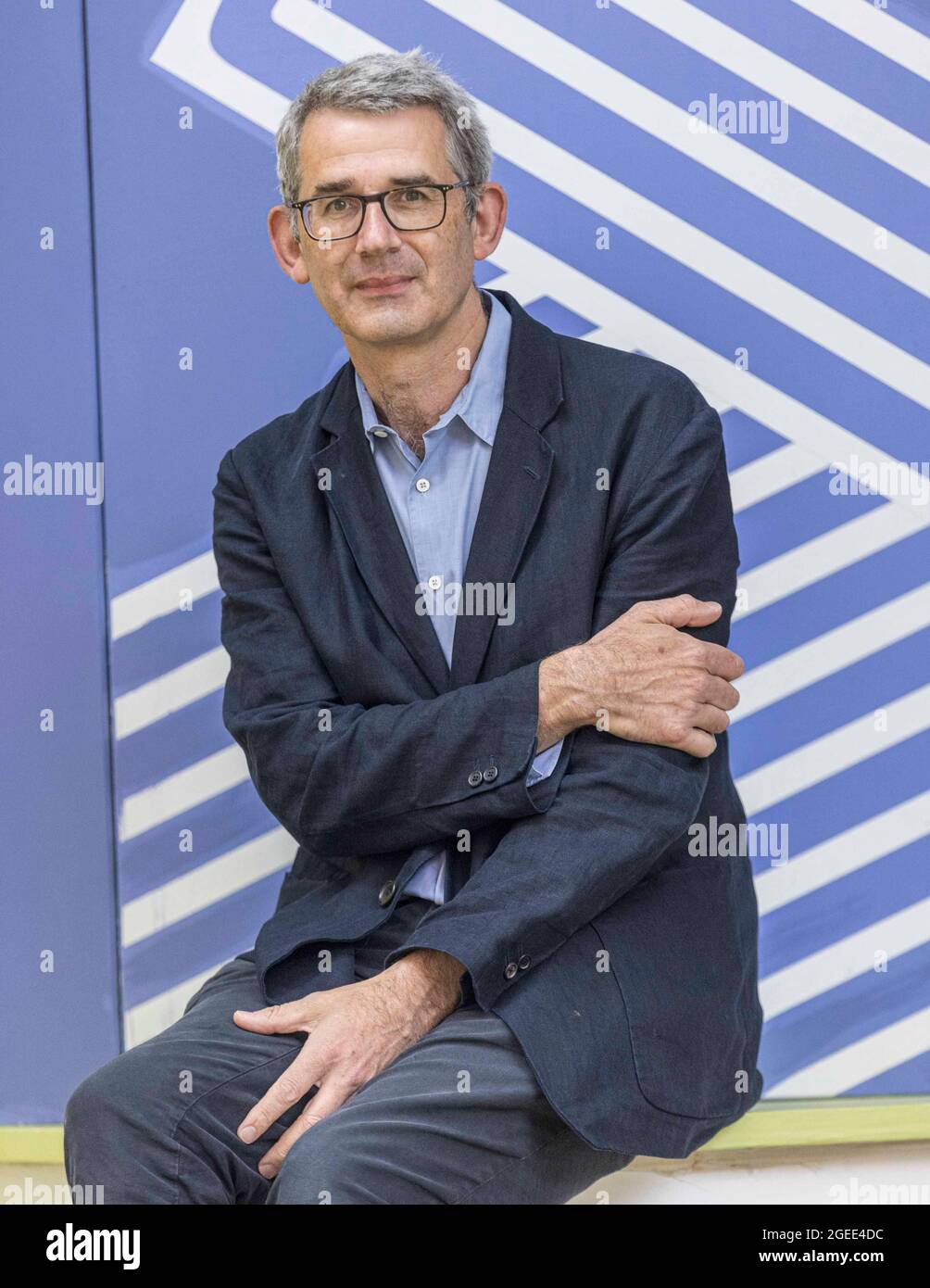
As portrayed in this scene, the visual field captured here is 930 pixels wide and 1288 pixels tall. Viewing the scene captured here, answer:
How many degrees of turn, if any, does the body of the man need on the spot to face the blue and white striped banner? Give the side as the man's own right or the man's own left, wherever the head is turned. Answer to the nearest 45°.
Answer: approximately 180°

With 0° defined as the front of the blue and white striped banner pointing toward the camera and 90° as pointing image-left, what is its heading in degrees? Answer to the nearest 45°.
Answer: approximately 0°

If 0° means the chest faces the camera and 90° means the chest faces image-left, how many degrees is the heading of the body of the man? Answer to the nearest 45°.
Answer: approximately 45°
